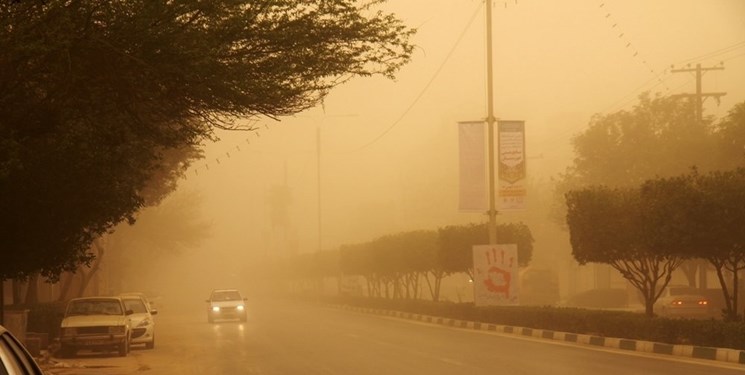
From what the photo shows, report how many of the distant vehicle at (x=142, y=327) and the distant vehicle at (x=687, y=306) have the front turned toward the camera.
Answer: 1

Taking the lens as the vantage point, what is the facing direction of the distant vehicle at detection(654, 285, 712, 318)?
facing away from the viewer and to the left of the viewer

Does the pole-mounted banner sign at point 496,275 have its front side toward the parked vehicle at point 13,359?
yes
